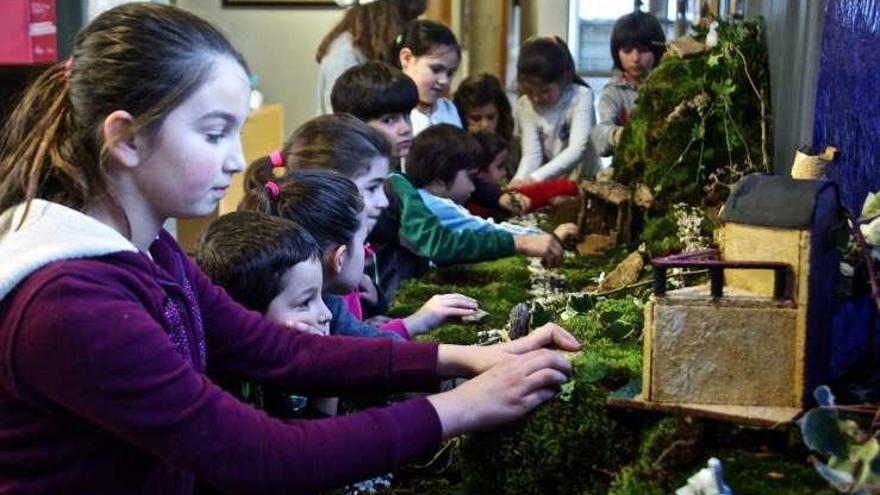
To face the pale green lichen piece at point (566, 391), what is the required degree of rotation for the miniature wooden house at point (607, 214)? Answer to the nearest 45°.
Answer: approximately 45° to its left

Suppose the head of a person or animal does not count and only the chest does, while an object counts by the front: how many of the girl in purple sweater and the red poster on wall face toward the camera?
1

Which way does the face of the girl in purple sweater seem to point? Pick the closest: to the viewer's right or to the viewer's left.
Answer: to the viewer's right

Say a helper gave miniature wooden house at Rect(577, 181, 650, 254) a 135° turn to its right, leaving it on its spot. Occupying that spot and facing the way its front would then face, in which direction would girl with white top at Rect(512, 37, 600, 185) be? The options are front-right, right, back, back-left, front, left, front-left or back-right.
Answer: front

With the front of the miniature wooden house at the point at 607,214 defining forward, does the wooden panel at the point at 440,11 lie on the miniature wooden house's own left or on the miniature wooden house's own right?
on the miniature wooden house's own right

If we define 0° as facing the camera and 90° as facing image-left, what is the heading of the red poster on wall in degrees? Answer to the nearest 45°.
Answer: approximately 0°

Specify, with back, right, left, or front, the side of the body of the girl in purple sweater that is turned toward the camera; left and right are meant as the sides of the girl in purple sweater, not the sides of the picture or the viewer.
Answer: right

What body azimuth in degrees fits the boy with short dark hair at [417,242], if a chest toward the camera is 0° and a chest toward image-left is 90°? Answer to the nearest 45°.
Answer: approximately 315°

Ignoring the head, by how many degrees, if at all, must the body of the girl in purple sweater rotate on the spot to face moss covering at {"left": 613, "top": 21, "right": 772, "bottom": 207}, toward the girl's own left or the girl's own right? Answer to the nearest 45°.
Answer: approximately 45° to the girl's own left
